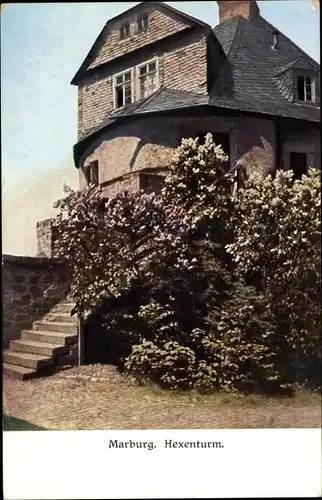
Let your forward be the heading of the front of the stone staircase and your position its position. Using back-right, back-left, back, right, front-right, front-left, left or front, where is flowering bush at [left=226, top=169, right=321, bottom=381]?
back-left

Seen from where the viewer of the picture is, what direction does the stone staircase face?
facing the viewer and to the left of the viewer

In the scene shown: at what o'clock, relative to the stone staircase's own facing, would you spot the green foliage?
The green foliage is roughly at 8 o'clock from the stone staircase.
